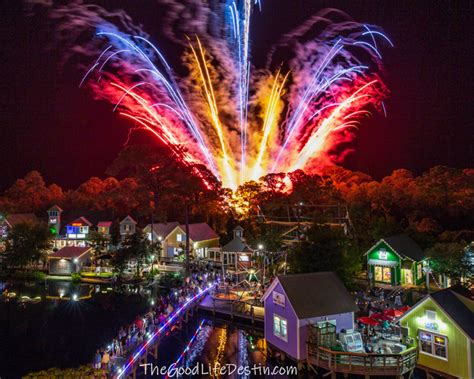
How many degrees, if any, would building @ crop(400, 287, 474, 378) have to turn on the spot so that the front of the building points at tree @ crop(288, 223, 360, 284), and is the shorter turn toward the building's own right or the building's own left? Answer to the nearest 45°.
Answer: approximately 90° to the building's own right

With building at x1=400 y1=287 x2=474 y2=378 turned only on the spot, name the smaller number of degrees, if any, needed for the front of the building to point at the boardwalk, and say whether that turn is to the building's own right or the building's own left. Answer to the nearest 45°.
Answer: approximately 45° to the building's own right

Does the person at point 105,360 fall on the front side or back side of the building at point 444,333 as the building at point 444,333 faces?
on the front side

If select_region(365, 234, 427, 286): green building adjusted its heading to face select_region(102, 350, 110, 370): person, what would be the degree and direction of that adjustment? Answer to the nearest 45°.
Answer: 0° — it already faces them

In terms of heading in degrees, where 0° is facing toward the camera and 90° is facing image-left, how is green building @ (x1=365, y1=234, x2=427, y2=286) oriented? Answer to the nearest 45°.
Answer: approximately 45°

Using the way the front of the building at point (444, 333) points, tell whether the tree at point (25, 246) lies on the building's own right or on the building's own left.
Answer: on the building's own right

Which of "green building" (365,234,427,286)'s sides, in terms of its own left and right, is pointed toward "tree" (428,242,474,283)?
left

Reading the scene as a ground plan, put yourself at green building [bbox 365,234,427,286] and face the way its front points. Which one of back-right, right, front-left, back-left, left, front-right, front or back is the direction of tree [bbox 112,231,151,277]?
front-right

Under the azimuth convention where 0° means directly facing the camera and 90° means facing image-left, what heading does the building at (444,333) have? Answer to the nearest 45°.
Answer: approximately 45°

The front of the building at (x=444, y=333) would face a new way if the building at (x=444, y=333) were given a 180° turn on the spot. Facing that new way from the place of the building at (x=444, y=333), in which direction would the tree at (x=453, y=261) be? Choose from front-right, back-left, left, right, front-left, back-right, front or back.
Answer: front-left
